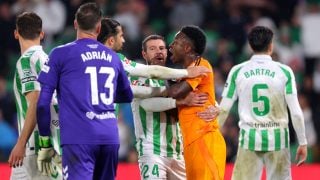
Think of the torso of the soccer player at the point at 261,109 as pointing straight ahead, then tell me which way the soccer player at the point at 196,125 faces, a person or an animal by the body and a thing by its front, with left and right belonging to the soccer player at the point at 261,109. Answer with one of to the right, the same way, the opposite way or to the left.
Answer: to the left

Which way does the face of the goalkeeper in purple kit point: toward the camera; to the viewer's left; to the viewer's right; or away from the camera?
away from the camera

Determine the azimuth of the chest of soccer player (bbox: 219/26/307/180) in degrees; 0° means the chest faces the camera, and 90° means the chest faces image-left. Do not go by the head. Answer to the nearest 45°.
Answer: approximately 180°

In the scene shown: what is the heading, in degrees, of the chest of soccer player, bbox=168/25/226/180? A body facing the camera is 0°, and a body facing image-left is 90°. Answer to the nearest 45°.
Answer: approximately 90°

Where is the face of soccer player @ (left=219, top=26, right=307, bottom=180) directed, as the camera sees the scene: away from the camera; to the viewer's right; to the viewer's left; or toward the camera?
away from the camera

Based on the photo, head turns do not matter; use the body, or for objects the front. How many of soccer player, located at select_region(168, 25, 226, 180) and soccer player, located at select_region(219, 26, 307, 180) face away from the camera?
1

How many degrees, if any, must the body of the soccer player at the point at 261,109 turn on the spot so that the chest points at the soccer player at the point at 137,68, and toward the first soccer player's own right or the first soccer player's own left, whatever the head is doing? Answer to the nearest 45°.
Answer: approximately 135° to the first soccer player's own left

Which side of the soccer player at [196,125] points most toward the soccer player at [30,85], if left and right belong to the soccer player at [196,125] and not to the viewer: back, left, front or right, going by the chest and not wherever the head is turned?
front

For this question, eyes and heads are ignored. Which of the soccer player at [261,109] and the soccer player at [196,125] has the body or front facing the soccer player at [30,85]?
the soccer player at [196,125]

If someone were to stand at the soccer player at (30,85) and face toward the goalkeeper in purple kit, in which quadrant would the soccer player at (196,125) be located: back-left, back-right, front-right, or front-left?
front-left

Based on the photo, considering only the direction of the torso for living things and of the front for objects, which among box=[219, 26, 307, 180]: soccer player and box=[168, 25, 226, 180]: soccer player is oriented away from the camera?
box=[219, 26, 307, 180]: soccer player
